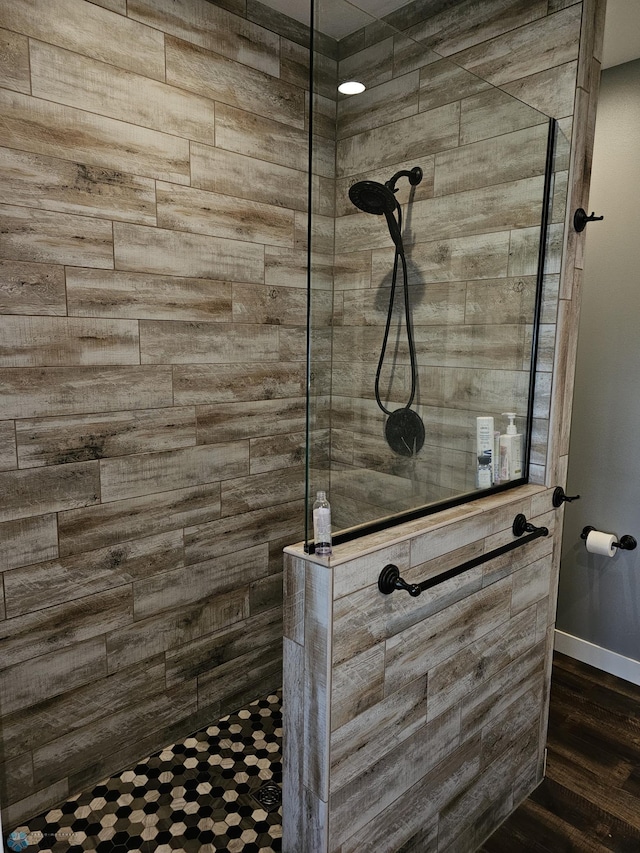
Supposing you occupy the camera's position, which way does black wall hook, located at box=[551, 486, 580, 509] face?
facing the viewer and to the right of the viewer

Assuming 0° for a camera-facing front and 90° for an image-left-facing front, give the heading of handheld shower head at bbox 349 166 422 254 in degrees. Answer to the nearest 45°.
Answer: approximately 45°

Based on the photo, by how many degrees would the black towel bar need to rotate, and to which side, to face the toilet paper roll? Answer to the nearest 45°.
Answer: approximately 90° to its left

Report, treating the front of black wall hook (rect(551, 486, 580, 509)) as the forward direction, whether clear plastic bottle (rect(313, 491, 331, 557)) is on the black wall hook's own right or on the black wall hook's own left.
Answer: on the black wall hook's own right
